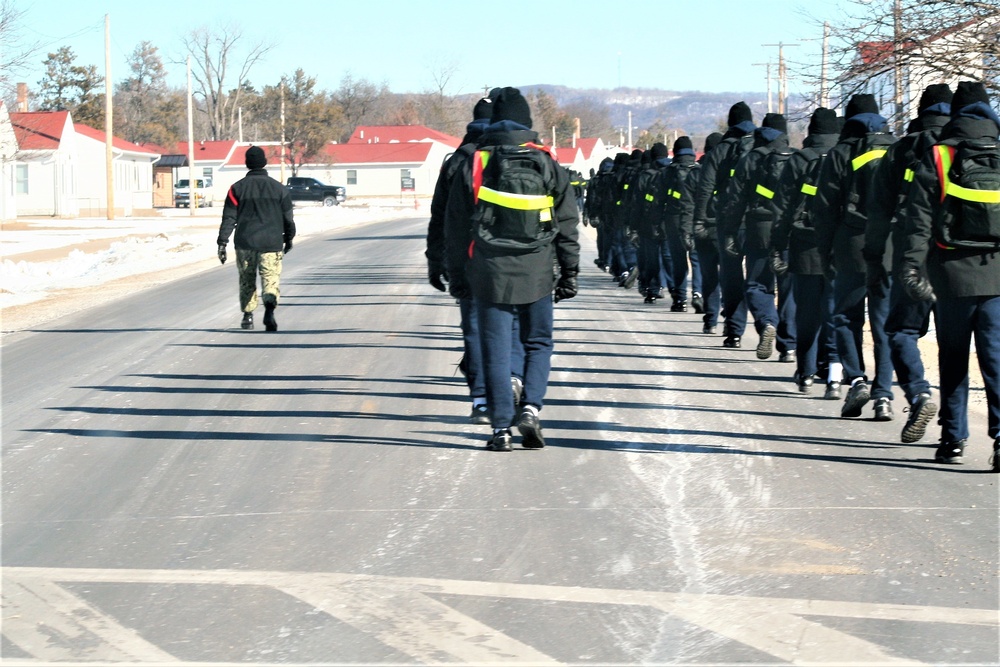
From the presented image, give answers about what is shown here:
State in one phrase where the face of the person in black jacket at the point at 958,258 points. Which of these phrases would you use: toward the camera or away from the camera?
away from the camera

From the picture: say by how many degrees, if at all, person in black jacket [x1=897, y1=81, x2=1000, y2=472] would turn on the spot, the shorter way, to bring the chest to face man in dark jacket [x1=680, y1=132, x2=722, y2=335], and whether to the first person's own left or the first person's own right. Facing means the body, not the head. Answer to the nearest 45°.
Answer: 0° — they already face them

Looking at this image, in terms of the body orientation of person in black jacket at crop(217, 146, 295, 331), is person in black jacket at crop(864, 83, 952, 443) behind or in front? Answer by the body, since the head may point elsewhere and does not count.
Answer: behind

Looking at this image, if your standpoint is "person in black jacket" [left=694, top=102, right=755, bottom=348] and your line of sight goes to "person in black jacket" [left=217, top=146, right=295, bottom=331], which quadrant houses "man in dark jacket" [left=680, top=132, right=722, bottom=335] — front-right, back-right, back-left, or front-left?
front-right

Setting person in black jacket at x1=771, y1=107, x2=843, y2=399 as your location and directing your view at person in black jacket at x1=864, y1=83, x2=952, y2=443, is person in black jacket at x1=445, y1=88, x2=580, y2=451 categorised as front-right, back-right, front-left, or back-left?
front-right

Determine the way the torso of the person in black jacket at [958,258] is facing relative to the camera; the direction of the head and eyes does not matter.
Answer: away from the camera

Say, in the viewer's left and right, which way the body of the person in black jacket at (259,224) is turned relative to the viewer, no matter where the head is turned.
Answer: facing away from the viewer

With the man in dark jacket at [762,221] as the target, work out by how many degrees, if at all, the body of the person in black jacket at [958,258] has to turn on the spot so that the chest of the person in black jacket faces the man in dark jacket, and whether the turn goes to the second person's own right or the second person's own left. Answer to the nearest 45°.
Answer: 0° — they already face them

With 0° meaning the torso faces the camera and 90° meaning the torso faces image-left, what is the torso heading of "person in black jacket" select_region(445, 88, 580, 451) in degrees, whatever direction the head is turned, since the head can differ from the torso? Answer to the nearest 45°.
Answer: approximately 180°

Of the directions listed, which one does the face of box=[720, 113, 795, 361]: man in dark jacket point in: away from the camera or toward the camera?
away from the camera

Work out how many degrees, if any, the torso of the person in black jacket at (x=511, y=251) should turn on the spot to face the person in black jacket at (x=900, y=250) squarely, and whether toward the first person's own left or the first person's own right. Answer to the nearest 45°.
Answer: approximately 90° to the first person's own right

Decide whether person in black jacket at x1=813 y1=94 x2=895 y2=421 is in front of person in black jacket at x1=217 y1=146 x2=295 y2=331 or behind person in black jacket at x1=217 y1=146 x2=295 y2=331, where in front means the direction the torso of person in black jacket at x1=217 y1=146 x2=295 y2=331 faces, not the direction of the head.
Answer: behind

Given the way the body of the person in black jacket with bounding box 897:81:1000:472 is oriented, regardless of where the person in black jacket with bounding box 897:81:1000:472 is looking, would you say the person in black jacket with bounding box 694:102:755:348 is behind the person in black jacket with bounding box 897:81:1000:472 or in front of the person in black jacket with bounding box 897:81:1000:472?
in front

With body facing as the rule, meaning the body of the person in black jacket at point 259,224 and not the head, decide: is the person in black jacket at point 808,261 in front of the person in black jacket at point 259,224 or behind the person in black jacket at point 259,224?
behind
